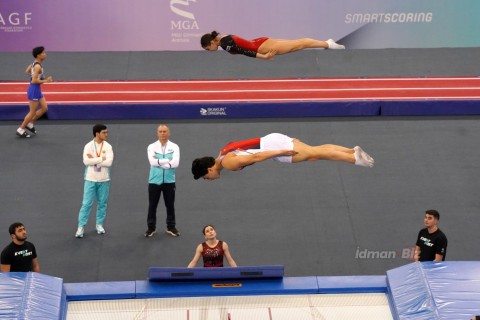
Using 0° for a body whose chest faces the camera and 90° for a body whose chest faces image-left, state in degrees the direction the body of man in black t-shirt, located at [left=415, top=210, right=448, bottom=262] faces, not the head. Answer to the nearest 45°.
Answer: approximately 45°

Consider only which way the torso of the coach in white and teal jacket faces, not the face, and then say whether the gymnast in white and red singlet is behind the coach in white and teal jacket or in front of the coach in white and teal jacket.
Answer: in front

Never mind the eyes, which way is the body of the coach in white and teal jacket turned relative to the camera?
toward the camera

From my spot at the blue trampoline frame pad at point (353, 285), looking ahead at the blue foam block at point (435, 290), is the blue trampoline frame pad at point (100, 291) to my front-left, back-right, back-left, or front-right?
back-right

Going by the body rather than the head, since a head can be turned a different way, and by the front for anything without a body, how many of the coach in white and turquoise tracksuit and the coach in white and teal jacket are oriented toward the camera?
2

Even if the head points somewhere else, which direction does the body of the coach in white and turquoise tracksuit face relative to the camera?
toward the camera

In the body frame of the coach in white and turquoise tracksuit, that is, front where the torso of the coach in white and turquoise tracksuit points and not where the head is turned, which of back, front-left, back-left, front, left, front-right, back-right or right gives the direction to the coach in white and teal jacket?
left
